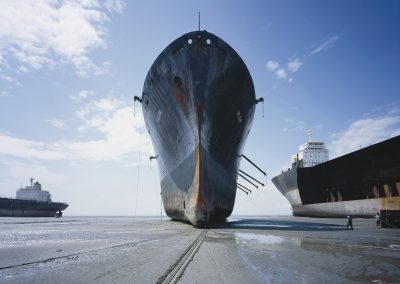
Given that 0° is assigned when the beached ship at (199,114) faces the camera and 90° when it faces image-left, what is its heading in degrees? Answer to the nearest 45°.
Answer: approximately 0°

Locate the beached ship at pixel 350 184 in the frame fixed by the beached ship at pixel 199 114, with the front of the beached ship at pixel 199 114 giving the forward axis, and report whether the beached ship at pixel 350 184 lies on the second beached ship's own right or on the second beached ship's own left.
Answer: on the second beached ship's own left
